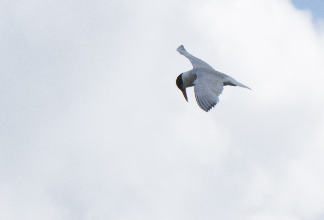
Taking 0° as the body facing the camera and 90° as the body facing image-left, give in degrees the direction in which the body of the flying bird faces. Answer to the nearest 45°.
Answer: approximately 90°
